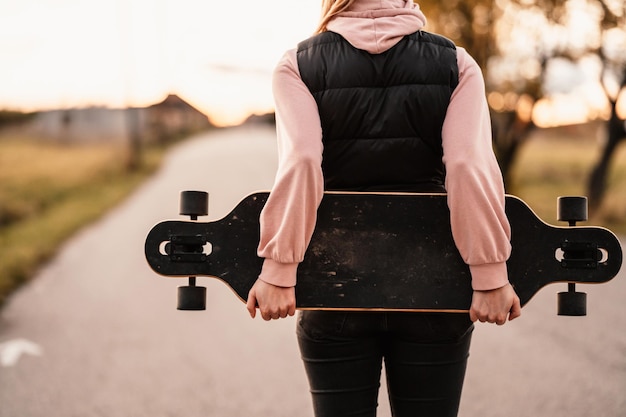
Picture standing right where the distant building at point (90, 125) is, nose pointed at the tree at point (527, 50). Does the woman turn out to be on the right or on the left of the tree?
right

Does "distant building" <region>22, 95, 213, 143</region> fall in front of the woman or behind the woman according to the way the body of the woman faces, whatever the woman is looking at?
in front

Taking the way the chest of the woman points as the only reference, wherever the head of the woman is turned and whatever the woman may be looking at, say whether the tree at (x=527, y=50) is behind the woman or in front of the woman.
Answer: in front

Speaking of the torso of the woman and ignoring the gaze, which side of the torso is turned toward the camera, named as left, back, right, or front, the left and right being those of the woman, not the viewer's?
back

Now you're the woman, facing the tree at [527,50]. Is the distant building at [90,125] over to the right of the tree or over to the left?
left
